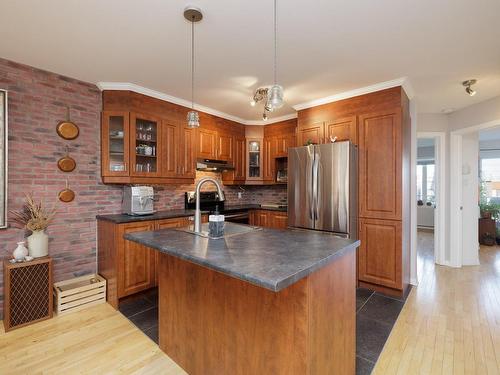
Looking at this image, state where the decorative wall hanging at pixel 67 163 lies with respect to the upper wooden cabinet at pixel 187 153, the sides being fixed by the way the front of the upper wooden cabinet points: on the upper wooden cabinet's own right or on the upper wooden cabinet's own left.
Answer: on the upper wooden cabinet's own right

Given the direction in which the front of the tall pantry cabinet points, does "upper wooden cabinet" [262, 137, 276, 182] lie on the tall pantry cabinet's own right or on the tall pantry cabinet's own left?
on the tall pantry cabinet's own right

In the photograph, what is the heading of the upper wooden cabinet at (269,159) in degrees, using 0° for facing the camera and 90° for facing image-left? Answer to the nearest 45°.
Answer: approximately 45°

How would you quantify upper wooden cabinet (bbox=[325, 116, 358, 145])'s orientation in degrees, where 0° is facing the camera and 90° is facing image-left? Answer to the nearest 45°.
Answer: approximately 45°

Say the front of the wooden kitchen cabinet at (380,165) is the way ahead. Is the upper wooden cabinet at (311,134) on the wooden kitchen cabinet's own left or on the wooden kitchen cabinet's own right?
on the wooden kitchen cabinet's own right

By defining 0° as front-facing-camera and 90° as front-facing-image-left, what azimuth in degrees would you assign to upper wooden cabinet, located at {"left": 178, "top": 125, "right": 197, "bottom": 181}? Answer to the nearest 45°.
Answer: approximately 315°
